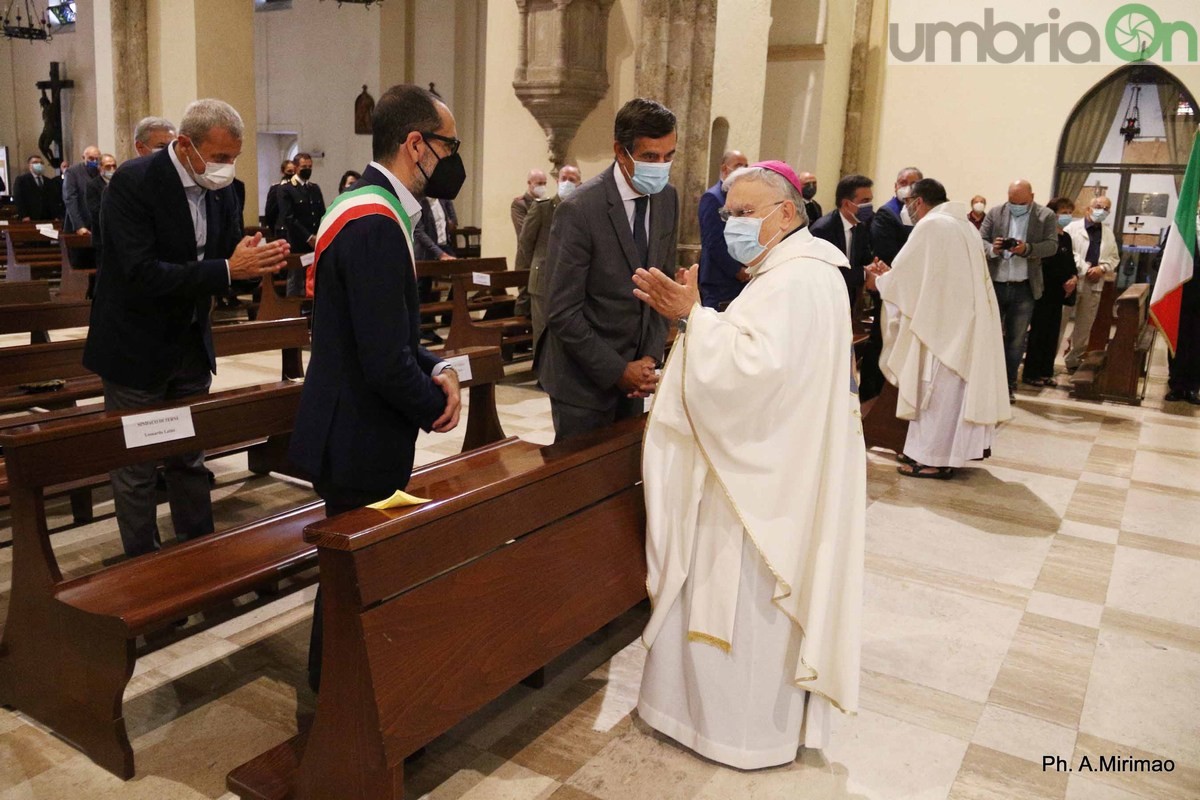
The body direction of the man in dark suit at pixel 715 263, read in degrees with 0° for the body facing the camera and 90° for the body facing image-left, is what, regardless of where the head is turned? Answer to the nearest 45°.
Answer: approximately 315°

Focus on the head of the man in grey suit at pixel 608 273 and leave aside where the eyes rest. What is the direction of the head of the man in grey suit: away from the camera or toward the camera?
toward the camera

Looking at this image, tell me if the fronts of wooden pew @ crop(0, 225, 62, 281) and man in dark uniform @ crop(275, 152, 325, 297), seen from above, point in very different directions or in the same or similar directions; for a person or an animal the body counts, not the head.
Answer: same or similar directions

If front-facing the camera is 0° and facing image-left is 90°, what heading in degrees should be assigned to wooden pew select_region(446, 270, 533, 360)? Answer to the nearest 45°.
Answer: approximately 315°

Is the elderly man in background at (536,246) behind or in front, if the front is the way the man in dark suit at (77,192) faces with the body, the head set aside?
in front

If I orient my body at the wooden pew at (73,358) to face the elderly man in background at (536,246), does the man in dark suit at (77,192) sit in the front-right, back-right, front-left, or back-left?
front-left

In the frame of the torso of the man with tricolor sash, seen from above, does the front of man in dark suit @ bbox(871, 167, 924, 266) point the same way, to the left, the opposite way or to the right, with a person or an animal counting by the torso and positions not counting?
to the right

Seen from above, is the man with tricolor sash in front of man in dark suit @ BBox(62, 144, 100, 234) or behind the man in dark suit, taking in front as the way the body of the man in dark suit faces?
in front

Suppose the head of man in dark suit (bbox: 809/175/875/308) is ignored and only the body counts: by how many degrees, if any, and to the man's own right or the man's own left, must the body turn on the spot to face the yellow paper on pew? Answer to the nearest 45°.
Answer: approximately 45° to the man's own right

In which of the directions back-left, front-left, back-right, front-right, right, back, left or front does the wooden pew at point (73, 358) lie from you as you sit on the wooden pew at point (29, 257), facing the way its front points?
front-right

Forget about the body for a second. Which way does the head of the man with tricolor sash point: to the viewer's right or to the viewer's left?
to the viewer's right

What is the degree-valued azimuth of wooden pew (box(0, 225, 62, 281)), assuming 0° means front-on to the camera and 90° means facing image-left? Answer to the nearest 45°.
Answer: approximately 315°

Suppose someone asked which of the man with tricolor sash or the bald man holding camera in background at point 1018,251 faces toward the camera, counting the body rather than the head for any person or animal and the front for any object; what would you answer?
the bald man holding camera in background

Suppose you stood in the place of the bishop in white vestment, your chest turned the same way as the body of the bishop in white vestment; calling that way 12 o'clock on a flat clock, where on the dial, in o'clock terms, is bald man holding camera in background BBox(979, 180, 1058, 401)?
The bald man holding camera in background is roughly at 5 o'clock from the bishop in white vestment.

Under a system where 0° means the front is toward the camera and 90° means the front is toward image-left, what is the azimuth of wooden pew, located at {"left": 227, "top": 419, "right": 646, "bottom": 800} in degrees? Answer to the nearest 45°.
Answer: approximately 315°

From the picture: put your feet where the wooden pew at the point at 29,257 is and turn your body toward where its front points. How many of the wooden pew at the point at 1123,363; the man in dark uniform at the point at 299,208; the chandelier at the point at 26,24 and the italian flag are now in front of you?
3
